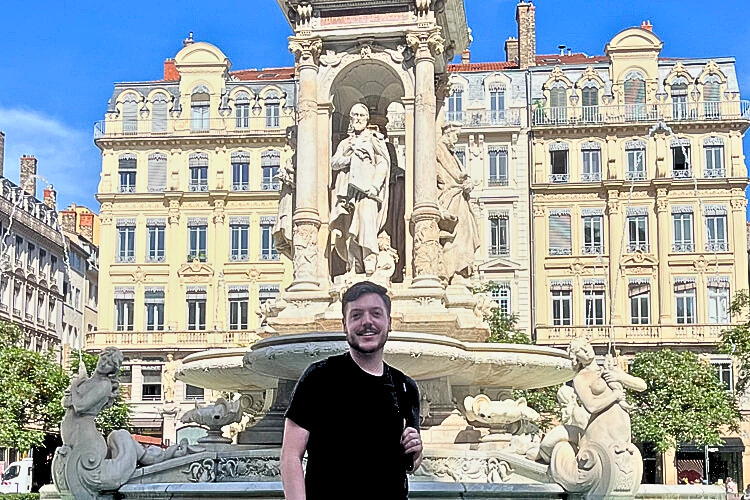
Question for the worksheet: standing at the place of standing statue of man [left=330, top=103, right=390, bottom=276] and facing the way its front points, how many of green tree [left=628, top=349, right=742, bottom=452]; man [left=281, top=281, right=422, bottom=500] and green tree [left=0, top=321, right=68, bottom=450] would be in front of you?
1

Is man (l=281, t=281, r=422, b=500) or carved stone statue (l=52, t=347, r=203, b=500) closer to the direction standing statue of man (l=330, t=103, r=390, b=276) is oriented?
the man

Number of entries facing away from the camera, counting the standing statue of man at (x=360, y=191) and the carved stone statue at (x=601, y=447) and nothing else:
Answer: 0

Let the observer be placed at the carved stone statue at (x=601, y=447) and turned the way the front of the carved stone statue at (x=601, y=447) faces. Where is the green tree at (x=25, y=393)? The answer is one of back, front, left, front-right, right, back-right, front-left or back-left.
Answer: back

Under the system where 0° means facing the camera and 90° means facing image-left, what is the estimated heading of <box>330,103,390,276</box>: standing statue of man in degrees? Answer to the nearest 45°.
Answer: approximately 0°

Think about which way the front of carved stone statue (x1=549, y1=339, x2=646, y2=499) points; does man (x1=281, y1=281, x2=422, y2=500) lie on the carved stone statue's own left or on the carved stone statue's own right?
on the carved stone statue's own right

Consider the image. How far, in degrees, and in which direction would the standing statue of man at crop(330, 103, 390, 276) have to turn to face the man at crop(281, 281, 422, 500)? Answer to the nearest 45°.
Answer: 0° — it already faces them

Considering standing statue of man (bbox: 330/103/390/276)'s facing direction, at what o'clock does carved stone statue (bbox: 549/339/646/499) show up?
The carved stone statue is roughly at 11 o'clock from the standing statue of man.

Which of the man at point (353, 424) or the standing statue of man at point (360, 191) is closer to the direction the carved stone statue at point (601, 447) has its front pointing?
the man

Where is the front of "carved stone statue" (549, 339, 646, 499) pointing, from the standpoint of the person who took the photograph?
facing the viewer and to the right of the viewer

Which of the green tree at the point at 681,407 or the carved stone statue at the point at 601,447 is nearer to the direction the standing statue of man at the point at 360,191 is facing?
the carved stone statue
